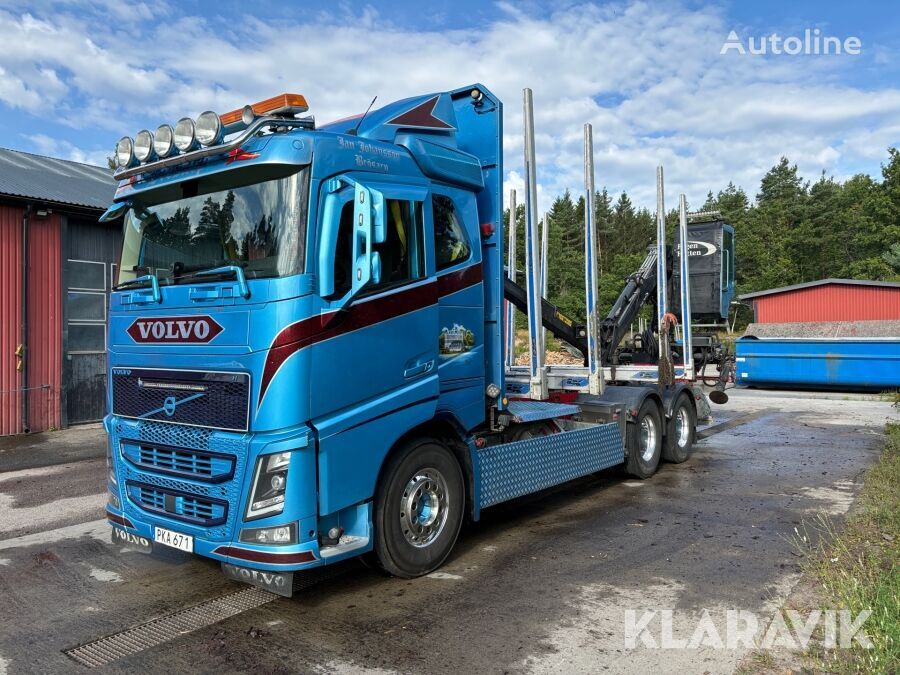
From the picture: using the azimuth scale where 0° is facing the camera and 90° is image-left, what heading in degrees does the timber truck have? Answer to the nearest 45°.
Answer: approximately 45°

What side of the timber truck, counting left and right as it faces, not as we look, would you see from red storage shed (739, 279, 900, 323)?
back

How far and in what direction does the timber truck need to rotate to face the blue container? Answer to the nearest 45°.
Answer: approximately 180°

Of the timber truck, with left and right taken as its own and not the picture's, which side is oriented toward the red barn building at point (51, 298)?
right
